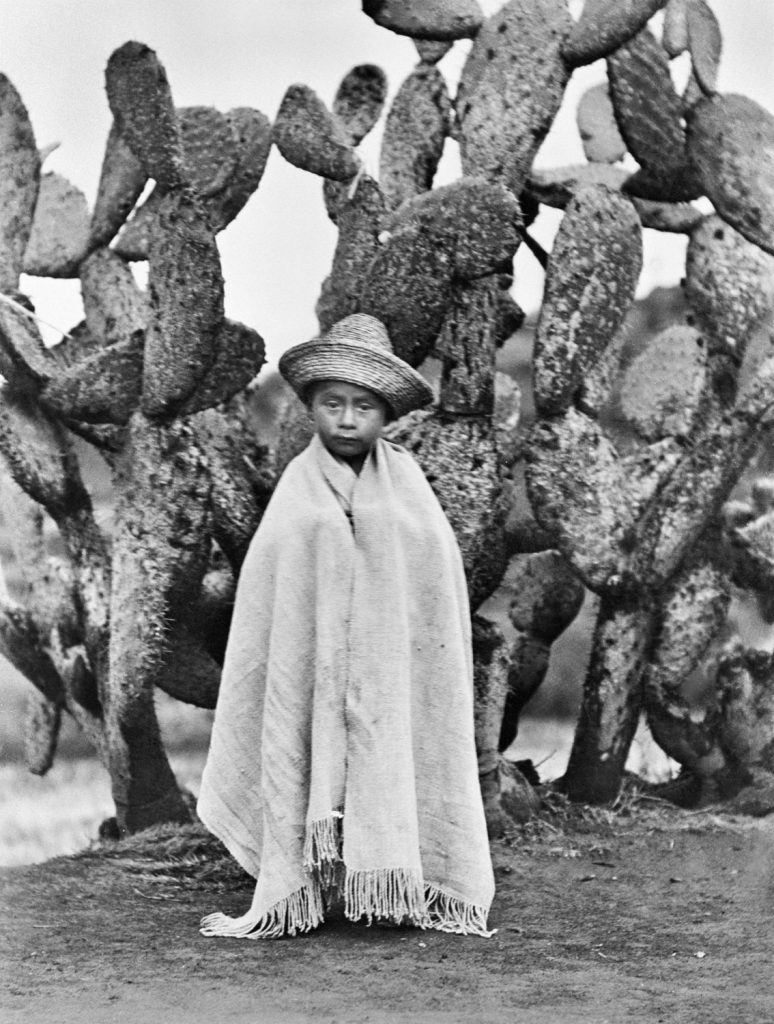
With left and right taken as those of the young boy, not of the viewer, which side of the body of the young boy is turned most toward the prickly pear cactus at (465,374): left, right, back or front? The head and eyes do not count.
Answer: back

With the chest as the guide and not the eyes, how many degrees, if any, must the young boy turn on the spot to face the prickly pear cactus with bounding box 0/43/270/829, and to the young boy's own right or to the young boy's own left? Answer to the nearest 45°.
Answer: approximately 135° to the young boy's own right

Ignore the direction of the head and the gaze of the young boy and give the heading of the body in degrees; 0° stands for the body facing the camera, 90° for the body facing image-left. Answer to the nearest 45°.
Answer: approximately 0°
